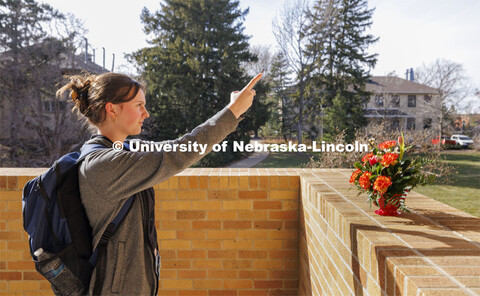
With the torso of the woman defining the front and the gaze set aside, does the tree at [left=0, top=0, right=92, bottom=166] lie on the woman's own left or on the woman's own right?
on the woman's own left

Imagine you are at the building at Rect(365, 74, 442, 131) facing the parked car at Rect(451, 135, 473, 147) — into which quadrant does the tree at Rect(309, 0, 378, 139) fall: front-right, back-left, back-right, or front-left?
back-right

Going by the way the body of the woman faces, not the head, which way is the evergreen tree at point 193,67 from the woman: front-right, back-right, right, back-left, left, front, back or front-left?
left

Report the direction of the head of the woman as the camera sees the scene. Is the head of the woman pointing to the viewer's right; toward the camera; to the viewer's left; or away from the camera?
to the viewer's right

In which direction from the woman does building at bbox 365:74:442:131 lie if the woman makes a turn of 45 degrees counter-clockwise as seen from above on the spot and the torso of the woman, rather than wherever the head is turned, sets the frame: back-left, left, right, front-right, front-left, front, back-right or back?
front

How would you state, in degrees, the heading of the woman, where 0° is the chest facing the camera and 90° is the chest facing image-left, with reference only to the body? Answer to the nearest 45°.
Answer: approximately 270°

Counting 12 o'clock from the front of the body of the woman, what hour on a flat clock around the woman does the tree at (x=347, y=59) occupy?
The tree is roughly at 10 o'clock from the woman.

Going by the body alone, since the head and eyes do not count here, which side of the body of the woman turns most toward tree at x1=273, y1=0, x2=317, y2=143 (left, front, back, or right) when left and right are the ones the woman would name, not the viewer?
left

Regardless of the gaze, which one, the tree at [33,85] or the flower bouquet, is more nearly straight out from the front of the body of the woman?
the flower bouquet

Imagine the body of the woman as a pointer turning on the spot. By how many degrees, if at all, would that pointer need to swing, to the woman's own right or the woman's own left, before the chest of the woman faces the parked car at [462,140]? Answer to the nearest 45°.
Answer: approximately 45° to the woman's own left

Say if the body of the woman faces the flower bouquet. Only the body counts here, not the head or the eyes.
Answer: yes

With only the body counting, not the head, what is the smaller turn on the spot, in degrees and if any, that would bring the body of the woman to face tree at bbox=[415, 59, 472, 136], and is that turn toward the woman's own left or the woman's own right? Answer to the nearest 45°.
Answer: approximately 45° to the woman's own left

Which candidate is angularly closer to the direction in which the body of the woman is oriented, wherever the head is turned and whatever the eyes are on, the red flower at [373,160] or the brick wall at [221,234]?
the red flower
